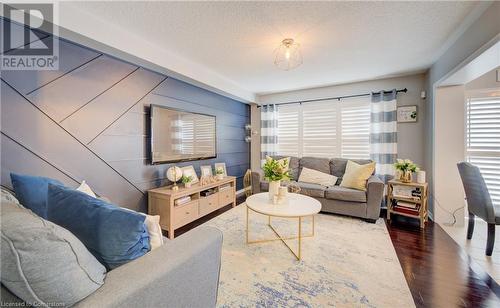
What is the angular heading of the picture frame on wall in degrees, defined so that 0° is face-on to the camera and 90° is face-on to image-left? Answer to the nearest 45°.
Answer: approximately 0°

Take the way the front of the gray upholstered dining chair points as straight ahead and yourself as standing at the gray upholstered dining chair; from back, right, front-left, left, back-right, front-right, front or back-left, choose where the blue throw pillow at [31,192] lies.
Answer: back

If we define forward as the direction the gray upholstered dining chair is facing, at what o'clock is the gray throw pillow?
The gray throw pillow is roughly at 5 o'clock from the gray upholstered dining chair.

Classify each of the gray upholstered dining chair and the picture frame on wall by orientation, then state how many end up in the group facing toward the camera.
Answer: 1

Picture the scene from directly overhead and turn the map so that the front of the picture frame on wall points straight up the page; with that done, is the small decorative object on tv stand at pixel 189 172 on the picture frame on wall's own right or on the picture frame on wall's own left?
on the picture frame on wall's own right

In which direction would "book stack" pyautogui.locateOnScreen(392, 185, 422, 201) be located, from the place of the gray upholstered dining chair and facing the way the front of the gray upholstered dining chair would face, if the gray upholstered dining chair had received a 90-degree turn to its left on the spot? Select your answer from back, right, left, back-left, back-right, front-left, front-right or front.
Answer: front

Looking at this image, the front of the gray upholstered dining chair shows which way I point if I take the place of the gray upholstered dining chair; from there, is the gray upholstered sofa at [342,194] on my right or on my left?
on my left

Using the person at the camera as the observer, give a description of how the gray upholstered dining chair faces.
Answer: facing away from the viewer and to the right of the viewer

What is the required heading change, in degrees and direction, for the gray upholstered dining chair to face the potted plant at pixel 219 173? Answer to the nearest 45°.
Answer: approximately 135° to its left
